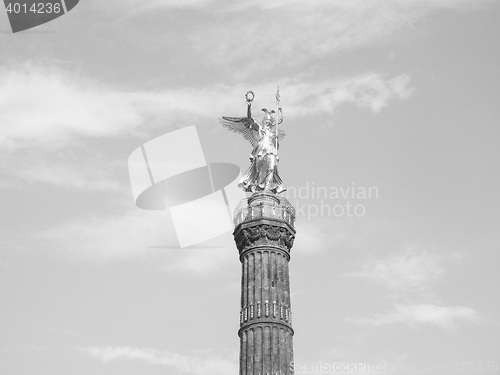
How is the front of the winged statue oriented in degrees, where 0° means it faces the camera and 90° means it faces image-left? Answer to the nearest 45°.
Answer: approximately 315°
